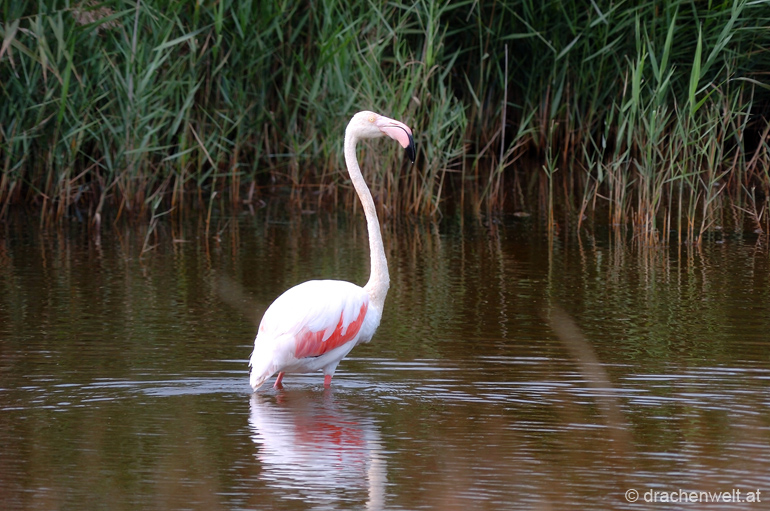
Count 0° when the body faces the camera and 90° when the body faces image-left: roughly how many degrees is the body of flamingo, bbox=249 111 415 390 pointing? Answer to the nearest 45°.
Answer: approximately 270°
